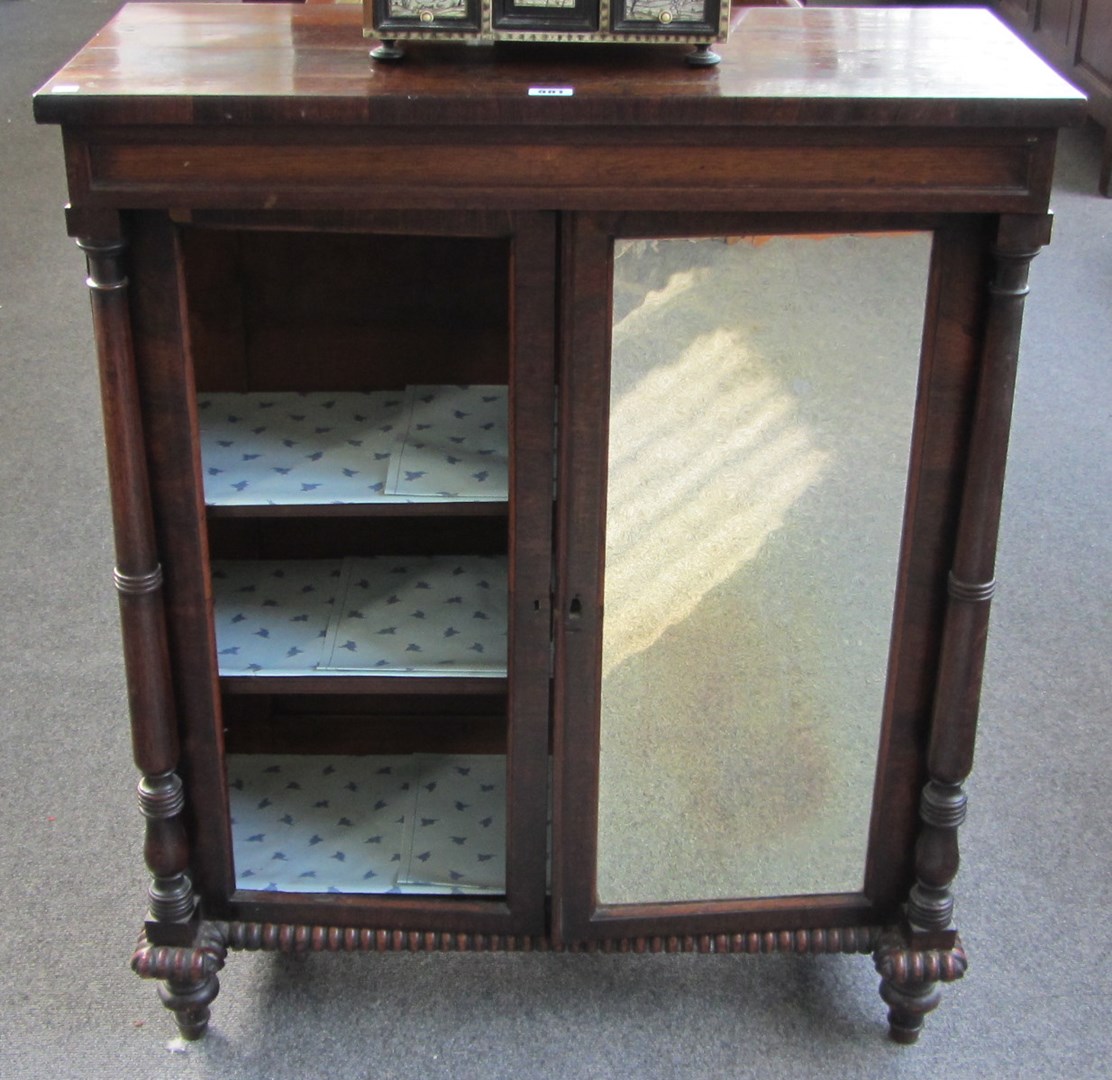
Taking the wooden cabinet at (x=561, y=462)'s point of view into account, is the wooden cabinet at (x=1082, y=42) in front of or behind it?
behind

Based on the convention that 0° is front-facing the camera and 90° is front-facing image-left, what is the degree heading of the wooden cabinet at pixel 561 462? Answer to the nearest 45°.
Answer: approximately 0°
